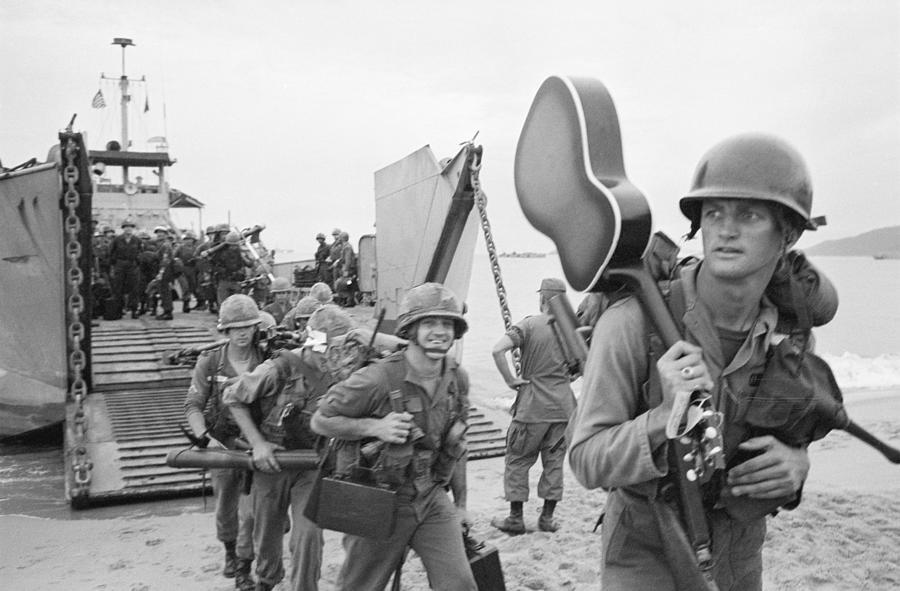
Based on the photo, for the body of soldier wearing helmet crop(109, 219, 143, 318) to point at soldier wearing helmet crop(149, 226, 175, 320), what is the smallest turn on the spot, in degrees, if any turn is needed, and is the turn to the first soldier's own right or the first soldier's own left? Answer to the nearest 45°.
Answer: approximately 45° to the first soldier's own left

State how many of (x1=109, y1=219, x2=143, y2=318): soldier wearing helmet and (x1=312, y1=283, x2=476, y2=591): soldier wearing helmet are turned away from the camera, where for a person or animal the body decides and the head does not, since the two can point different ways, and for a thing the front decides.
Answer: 0

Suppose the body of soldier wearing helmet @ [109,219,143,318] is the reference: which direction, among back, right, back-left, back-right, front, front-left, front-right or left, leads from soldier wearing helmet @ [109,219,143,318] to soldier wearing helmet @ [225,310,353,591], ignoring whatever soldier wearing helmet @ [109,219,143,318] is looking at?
front

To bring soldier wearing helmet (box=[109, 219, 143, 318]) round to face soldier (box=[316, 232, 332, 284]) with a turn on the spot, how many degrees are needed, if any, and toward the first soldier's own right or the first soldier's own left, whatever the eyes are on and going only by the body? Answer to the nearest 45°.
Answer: approximately 135° to the first soldier's own left

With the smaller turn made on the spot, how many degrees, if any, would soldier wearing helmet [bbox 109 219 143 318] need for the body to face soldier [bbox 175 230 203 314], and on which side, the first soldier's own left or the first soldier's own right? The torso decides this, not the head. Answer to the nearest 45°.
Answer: approximately 135° to the first soldier's own left

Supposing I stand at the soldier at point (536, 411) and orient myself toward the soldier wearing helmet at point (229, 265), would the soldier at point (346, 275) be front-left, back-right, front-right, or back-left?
front-right

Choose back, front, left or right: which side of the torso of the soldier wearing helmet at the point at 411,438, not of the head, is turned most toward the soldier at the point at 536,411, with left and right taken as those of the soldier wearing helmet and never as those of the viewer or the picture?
left

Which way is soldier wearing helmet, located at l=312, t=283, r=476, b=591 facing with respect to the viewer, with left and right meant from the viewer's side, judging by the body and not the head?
facing the viewer and to the right of the viewer

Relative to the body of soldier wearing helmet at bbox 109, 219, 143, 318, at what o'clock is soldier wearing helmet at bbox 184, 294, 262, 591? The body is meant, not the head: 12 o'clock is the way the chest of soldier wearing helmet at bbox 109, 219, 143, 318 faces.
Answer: soldier wearing helmet at bbox 184, 294, 262, 591 is roughly at 12 o'clock from soldier wearing helmet at bbox 109, 219, 143, 318.

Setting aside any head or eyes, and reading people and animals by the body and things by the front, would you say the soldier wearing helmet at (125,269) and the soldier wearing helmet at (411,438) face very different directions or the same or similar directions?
same or similar directions

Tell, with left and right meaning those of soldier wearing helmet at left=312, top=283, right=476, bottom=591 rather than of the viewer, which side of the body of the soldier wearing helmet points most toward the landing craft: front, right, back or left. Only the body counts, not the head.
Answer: back

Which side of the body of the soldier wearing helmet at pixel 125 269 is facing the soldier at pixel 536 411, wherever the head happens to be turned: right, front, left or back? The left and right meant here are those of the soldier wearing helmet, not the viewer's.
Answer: front

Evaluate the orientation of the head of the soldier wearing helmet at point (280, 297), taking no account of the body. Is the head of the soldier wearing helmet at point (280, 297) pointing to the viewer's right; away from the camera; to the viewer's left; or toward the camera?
toward the camera

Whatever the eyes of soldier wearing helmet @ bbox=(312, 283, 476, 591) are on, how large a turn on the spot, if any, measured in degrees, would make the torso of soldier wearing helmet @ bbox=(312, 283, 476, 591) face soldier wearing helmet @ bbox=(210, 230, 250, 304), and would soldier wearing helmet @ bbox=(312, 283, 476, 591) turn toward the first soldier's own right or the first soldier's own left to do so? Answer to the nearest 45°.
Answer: approximately 135° to the first soldier's own left

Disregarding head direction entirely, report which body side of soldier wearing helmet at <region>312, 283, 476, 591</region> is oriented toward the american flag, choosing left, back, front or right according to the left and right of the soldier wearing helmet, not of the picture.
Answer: back

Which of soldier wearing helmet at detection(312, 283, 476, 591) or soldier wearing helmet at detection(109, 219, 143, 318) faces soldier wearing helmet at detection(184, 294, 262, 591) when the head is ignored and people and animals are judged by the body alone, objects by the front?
soldier wearing helmet at detection(109, 219, 143, 318)

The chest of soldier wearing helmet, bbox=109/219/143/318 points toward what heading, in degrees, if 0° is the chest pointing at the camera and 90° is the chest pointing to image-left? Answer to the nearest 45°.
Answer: approximately 0°

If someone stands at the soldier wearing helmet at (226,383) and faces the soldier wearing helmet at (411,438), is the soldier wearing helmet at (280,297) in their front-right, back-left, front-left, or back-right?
back-left

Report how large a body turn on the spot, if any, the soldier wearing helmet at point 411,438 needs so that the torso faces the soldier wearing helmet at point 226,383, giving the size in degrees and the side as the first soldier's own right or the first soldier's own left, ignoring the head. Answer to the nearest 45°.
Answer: approximately 180°
